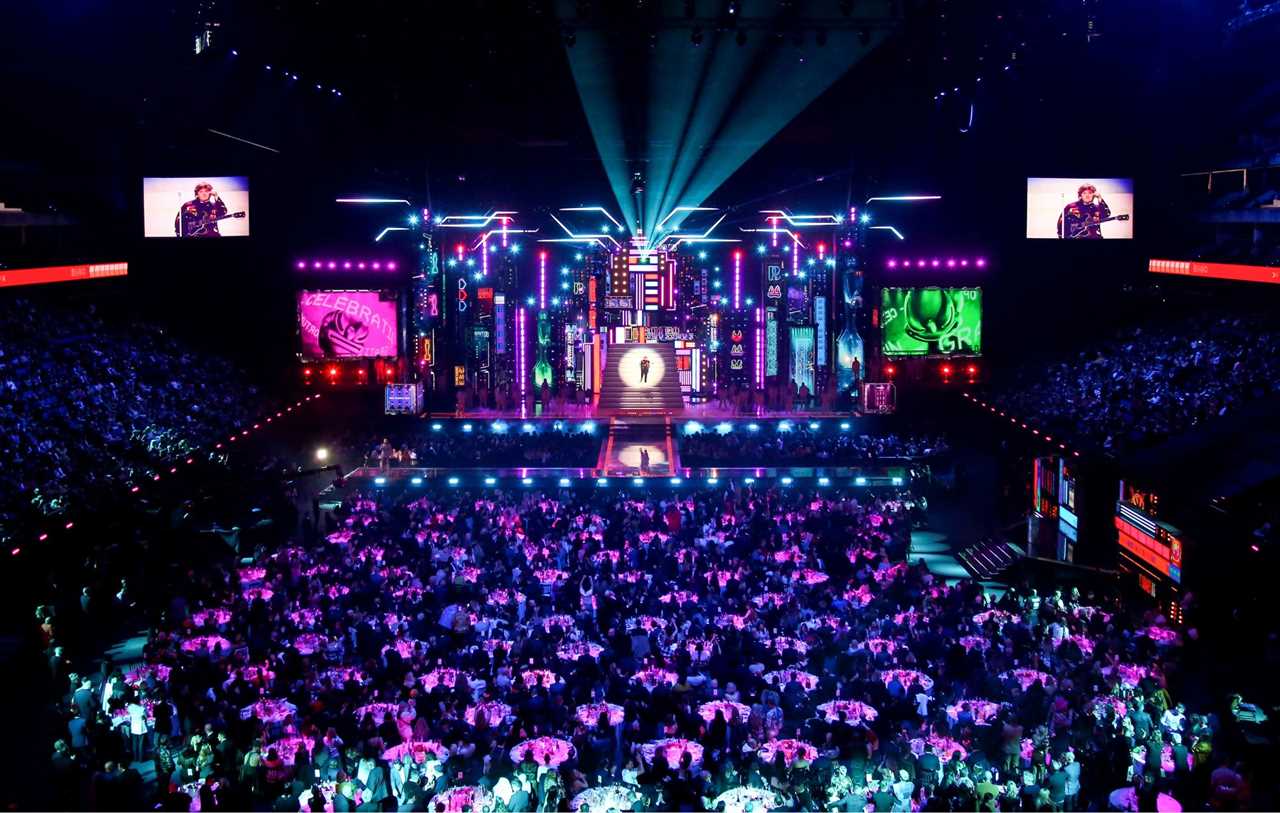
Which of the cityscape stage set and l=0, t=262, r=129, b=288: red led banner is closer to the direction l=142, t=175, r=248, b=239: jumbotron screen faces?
the red led banner

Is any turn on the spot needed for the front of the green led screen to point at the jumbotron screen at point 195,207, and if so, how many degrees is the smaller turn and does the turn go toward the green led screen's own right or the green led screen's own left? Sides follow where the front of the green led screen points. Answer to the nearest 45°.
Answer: approximately 90° to the green led screen's own right

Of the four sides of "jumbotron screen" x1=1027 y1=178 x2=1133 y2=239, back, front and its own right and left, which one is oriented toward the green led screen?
right

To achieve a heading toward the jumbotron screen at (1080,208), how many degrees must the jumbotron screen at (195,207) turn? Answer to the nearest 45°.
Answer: approximately 90° to its left

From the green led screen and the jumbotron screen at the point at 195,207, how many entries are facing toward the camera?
2

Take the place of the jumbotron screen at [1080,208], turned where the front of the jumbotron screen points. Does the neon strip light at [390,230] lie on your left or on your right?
on your right

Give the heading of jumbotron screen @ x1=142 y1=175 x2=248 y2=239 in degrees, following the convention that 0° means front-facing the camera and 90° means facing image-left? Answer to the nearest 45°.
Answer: approximately 0°

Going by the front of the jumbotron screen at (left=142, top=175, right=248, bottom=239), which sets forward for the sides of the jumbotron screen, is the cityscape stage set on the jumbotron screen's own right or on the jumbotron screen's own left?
on the jumbotron screen's own left
